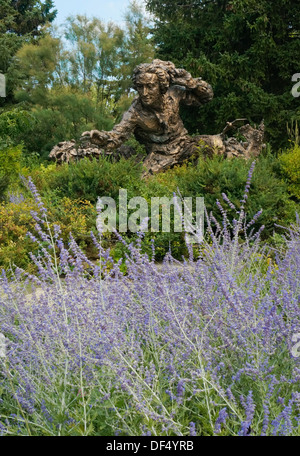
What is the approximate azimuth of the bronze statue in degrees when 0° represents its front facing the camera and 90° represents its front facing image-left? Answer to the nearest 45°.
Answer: approximately 45°

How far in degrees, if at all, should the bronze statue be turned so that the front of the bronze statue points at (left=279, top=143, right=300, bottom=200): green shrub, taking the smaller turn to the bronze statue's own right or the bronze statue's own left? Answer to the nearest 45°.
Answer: approximately 90° to the bronze statue's own left
